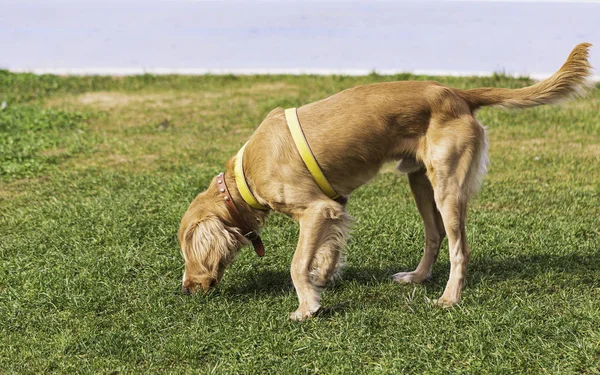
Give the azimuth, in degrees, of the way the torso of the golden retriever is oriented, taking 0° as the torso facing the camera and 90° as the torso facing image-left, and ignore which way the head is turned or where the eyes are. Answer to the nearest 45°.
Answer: approximately 90°
